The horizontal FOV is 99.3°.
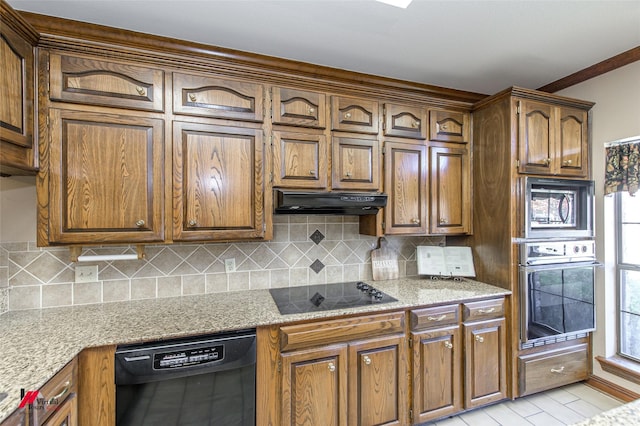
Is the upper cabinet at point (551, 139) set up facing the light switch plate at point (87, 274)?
no

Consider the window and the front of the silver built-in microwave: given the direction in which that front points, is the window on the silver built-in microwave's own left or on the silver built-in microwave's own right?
on the silver built-in microwave's own left

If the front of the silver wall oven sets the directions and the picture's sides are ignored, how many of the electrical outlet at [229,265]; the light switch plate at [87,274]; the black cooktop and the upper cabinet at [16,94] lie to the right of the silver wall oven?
4

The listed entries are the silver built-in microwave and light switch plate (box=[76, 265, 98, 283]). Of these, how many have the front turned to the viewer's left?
0

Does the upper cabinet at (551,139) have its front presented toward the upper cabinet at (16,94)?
no

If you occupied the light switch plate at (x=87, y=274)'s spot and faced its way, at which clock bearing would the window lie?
The window is roughly at 10 o'clock from the light switch plate.

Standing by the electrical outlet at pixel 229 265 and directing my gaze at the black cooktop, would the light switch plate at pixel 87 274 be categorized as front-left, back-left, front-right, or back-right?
back-right

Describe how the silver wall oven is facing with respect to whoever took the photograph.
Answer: facing the viewer and to the right of the viewer

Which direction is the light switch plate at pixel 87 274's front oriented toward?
toward the camera

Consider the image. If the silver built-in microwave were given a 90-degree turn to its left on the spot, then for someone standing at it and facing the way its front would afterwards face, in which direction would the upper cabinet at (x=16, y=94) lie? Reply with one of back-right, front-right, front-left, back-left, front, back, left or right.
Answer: back

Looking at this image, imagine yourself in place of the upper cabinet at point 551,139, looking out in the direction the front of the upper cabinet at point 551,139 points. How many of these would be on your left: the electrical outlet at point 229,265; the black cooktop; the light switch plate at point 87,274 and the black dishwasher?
0

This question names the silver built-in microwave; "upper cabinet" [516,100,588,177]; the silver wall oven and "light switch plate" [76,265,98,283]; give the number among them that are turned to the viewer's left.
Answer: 0

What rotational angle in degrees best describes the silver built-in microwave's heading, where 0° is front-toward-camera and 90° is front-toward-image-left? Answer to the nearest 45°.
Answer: approximately 315°

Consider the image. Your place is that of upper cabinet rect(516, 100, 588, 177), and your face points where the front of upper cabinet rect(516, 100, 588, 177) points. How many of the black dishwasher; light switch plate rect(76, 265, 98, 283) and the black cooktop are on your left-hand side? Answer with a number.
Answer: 0

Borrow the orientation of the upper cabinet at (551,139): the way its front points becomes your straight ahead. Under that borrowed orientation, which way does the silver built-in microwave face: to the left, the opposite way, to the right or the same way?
the same way

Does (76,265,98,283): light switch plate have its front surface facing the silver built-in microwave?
no

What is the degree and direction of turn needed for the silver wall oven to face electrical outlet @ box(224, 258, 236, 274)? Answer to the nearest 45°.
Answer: approximately 90° to its right

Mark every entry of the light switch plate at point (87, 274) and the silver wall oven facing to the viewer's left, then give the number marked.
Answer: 0

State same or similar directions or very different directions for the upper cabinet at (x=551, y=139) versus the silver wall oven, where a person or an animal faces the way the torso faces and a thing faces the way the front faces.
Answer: same or similar directions

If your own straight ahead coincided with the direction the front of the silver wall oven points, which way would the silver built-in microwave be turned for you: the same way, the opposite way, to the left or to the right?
the same way
